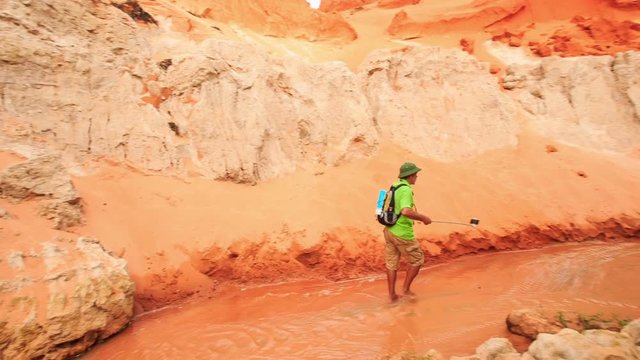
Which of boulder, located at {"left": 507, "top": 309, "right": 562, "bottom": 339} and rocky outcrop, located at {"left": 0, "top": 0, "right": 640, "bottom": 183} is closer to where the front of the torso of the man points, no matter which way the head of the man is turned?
the boulder

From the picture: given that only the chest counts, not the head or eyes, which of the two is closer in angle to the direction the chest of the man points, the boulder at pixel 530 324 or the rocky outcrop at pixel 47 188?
the boulder

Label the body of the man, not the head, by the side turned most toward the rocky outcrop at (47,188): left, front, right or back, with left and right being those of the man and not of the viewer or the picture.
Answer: back

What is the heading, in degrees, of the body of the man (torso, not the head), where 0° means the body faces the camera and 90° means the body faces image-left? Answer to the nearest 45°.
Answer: approximately 270°

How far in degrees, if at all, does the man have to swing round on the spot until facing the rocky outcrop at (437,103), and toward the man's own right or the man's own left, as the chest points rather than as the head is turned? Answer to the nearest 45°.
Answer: approximately 90° to the man's own left

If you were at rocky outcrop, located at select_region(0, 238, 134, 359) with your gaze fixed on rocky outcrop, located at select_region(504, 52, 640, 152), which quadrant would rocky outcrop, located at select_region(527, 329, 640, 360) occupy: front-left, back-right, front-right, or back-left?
front-right

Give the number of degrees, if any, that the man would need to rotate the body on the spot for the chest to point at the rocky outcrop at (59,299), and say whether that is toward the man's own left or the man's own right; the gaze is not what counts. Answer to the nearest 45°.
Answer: approximately 135° to the man's own right

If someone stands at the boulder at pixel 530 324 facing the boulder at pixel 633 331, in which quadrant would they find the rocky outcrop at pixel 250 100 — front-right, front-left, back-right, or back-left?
back-left

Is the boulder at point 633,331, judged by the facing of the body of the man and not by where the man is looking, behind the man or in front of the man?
in front

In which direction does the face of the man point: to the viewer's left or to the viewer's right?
to the viewer's right

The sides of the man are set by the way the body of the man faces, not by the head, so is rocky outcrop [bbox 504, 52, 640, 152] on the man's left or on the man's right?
on the man's left
